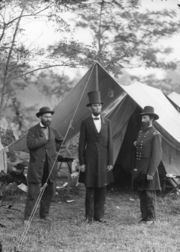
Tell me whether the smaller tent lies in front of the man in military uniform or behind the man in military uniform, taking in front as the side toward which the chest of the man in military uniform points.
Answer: behind

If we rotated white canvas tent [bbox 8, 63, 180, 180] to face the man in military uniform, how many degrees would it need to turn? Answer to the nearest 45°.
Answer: approximately 45° to its left

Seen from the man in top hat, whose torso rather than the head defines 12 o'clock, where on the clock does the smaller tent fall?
The smaller tent is roughly at 7 o'clock from the man in top hat.

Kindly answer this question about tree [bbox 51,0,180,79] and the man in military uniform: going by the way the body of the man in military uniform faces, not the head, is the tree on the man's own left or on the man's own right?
on the man's own right

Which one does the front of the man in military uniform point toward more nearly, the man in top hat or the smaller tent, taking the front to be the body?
the man in top hat

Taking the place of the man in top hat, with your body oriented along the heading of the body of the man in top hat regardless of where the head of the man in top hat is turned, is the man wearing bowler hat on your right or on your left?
on your right

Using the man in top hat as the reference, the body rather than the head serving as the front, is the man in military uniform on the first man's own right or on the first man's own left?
on the first man's own left

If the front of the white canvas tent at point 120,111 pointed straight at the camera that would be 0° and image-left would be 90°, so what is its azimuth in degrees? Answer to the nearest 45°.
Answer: approximately 45°

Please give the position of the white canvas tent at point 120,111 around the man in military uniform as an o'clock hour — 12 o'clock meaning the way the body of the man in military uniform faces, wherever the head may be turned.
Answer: The white canvas tent is roughly at 4 o'clock from the man in military uniform.

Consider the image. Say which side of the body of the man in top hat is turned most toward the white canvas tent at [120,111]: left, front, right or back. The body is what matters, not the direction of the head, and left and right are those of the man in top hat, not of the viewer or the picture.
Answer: back

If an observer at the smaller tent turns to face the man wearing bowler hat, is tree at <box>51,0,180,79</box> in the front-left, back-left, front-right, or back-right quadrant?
back-right
